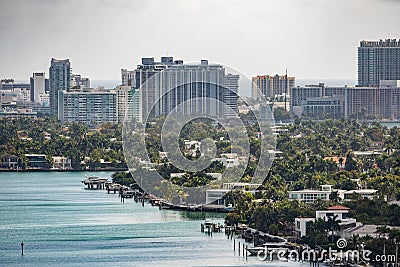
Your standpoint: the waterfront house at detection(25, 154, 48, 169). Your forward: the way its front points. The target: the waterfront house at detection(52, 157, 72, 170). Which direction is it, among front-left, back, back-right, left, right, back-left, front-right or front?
left

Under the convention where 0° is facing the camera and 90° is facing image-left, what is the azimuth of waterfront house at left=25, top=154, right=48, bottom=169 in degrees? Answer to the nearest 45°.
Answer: approximately 0°

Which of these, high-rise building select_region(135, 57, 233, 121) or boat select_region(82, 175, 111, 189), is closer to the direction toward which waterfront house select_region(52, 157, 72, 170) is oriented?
the boat

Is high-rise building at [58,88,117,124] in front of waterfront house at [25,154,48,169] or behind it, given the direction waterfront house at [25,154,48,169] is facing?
behind
